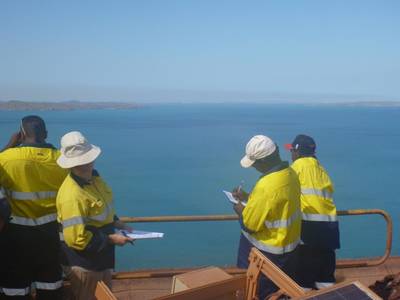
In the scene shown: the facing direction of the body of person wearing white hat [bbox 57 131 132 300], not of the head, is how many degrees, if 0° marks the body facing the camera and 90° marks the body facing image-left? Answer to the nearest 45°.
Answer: approximately 315°

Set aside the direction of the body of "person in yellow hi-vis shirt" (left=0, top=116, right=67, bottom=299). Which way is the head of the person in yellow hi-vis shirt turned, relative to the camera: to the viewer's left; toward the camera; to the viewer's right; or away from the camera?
away from the camera

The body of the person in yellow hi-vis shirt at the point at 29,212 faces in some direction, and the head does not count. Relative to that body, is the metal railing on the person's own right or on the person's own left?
on the person's own right

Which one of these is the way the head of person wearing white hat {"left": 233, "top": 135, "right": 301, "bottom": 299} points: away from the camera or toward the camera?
away from the camera

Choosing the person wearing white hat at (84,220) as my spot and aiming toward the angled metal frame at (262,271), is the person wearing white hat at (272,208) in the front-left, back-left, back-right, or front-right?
front-left

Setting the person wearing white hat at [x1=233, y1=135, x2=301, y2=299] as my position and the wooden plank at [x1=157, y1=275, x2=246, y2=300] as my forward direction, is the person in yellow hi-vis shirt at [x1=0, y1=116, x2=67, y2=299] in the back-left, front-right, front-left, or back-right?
front-right

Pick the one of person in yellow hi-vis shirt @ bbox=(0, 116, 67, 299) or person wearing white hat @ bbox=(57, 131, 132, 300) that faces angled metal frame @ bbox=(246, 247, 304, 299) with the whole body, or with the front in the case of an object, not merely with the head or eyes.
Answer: the person wearing white hat

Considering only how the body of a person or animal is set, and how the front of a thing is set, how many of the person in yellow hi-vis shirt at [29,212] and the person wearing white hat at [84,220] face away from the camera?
1

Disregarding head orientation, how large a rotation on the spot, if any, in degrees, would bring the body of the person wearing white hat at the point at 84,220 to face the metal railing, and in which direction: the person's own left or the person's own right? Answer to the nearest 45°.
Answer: approximately 90° to the person's own left

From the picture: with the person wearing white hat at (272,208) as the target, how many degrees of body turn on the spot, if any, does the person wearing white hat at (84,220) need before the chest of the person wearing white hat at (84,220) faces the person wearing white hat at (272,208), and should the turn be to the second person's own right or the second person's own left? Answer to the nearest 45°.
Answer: approximately 45° to the second person's own left

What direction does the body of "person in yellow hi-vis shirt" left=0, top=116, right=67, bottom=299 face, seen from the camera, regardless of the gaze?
away from the camera

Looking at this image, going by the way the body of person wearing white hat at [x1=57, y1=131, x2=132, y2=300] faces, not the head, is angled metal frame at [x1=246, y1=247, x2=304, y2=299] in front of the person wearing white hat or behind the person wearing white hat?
in front
